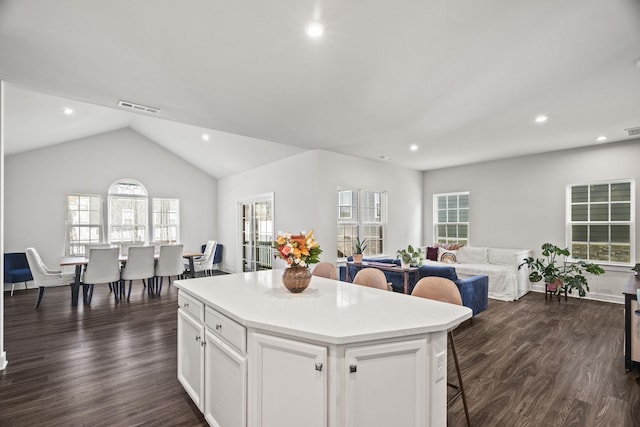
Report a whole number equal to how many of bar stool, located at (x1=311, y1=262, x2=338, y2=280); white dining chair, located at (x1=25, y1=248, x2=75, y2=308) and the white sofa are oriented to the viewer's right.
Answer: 1

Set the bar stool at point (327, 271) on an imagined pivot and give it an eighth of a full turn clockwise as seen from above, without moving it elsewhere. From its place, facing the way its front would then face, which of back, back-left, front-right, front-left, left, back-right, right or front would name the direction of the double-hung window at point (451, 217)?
back-right

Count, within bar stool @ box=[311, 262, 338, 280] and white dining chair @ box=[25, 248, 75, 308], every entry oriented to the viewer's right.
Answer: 1

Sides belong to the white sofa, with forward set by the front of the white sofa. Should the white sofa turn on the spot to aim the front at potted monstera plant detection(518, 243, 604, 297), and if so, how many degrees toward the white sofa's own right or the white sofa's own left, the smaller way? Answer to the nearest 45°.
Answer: approximately 135° to the white sofa's own left

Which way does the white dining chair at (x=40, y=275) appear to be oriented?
to the viewer's right

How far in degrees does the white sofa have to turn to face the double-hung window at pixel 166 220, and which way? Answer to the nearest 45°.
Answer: approximately 45° to its right

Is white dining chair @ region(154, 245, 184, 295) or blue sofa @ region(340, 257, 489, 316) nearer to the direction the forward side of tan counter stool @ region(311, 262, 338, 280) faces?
the white dining chair

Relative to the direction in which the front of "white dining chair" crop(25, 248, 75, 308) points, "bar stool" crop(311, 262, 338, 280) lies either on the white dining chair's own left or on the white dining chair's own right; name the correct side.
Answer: on the white dining chair's own right

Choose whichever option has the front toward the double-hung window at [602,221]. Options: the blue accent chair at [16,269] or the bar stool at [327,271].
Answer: the blue accent chair

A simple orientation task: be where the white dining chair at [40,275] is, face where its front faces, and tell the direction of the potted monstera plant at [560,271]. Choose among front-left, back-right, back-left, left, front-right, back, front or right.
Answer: front-right

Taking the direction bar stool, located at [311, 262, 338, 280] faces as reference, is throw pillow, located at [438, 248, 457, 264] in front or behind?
behind

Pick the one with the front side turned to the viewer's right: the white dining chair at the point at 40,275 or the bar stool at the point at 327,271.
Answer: the white dining chair

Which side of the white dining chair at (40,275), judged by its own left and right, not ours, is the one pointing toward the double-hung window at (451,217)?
front

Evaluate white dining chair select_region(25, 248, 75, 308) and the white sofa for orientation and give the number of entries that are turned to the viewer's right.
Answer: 1

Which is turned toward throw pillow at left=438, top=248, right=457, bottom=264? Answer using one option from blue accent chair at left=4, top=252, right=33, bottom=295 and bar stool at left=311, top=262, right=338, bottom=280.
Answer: the blue accent chair

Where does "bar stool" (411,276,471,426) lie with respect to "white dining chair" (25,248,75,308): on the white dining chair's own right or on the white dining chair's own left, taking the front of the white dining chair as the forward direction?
on the white dining chair's own right

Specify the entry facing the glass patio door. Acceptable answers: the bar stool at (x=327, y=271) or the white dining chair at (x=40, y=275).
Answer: the white dining chair
